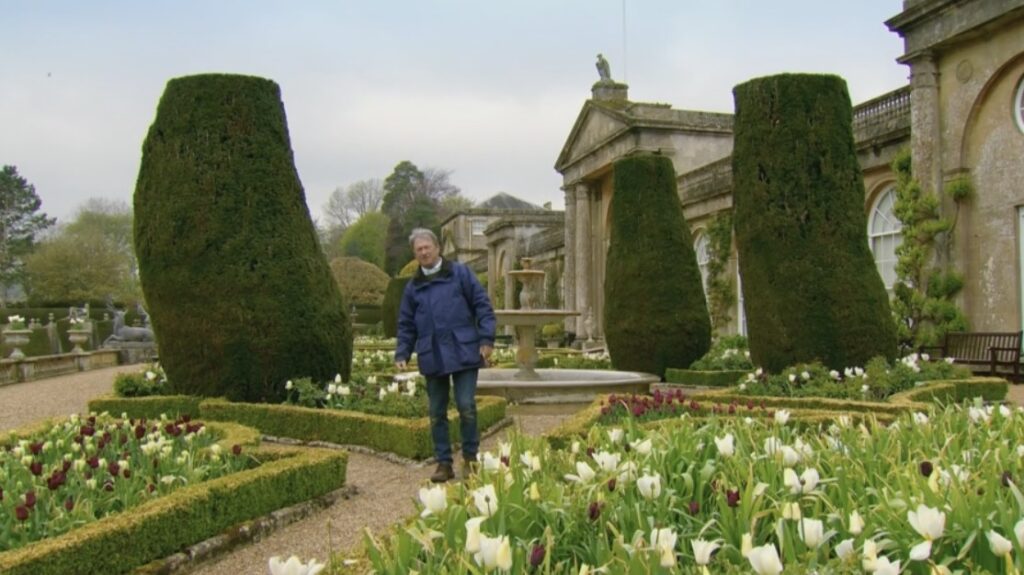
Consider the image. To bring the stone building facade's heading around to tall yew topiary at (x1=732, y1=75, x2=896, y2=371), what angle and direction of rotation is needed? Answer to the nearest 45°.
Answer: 0° — it already faces it

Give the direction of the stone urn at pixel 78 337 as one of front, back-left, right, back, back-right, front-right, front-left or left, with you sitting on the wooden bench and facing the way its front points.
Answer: front-right

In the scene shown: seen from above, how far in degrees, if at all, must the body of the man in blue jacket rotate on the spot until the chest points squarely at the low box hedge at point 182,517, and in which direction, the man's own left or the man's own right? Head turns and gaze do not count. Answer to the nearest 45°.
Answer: approximately 45° to the man's own right

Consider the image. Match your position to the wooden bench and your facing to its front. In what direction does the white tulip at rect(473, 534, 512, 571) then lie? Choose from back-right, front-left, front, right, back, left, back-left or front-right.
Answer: front-left

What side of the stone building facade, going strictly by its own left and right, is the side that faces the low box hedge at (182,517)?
front

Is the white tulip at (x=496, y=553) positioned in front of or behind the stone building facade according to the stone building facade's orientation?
in front

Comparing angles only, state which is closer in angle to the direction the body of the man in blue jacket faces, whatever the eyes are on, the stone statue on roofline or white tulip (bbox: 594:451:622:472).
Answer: the white tulip

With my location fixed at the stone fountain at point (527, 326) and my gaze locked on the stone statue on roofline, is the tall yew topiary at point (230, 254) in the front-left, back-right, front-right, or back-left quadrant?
back-left

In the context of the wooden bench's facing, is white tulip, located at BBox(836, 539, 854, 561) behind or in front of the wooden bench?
in front

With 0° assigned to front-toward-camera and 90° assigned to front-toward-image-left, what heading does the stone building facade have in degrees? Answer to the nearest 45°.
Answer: approximately 45°

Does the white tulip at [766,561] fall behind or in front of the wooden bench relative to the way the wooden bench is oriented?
in front

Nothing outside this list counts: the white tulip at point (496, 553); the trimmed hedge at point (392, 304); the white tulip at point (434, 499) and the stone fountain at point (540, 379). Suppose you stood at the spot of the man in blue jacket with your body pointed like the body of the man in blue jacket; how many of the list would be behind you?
2

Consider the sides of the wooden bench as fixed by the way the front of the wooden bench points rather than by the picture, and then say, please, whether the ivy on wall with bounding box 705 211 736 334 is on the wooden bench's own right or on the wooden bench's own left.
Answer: on the wooden bench's own right

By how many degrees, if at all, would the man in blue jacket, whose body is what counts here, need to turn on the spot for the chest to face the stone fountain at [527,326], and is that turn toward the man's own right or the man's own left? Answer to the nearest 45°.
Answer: approximately 180°
